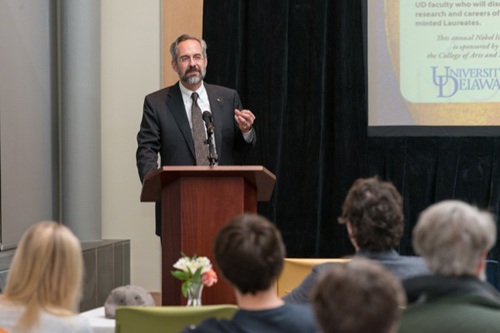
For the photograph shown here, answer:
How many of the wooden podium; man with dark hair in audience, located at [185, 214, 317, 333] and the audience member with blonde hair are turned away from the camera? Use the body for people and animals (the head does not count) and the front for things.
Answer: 2

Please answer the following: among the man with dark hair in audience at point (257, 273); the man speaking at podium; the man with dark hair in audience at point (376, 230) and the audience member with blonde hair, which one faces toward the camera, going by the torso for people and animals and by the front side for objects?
the man speaking at podium

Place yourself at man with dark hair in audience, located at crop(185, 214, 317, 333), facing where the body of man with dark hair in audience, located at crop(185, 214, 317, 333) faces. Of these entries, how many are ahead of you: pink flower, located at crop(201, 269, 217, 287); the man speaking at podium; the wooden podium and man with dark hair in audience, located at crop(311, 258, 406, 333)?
3

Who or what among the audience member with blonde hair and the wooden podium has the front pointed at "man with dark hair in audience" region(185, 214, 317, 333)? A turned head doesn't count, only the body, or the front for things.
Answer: the wooden podium

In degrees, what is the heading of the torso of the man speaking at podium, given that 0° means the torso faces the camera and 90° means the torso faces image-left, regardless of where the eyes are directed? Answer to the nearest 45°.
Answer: approximately 0°

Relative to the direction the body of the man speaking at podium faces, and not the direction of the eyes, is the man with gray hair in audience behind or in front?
in front

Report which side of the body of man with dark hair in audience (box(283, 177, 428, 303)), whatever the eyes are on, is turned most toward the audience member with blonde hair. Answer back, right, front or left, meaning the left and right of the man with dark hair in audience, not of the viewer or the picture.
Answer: left

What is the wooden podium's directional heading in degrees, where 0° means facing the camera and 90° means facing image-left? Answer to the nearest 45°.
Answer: approximately 0°

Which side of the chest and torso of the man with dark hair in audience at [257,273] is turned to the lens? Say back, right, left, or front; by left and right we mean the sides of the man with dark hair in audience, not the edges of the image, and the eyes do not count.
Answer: back

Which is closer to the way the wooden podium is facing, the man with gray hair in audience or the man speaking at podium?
the man with gray hair in audience

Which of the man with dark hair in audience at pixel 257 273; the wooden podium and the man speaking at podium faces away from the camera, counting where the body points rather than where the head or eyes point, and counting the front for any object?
the man with dark hair in audience

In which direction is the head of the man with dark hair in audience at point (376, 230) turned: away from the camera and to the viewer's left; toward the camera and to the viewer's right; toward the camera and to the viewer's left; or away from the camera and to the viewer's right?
away from the camera and to the viewer's left

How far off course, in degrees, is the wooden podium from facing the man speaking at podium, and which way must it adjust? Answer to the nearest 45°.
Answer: approximately 180°

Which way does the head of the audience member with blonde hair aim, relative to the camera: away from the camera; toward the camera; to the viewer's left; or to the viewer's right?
away from the camera

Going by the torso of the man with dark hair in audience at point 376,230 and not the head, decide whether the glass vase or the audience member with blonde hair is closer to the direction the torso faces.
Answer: the glass vase

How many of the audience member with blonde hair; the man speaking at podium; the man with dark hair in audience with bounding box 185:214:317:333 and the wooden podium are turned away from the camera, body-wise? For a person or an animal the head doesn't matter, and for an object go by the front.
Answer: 2

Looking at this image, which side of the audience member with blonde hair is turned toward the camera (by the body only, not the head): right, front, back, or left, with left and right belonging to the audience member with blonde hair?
back
